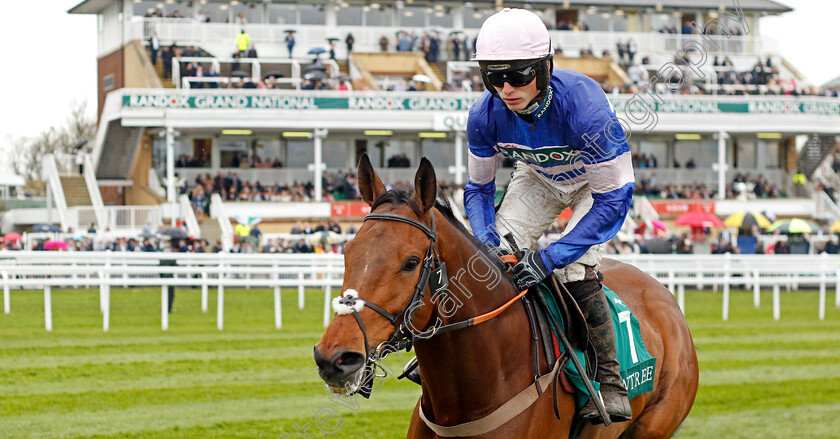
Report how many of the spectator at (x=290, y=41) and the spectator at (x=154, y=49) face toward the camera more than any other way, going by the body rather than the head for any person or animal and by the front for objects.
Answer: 2

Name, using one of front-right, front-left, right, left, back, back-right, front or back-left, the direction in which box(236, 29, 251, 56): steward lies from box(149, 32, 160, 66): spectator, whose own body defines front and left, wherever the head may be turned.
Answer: left

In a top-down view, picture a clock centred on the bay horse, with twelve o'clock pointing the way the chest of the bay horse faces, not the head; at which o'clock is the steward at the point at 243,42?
The steward is roughly at 4 o'clock from the bay horse.

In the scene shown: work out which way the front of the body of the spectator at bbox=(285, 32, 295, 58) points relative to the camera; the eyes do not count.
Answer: toward the camera

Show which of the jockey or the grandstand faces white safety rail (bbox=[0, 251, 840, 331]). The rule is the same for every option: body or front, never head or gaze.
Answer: the grandstand

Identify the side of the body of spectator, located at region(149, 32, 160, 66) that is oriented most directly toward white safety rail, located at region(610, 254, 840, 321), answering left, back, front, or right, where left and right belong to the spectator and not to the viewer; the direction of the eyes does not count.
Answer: front

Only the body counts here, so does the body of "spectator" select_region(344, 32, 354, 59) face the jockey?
yes

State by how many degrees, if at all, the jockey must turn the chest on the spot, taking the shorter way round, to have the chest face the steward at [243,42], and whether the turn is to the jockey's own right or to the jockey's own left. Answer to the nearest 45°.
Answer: approximately 135° to the jockey's own right

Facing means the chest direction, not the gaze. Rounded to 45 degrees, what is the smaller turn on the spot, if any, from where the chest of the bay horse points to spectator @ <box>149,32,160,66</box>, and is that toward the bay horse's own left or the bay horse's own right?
approximately 135° to the bay horse's own right

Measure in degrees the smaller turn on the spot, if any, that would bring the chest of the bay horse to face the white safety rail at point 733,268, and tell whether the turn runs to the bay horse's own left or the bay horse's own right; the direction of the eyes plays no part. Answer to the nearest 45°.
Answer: approximately 135° to the bay horse's own right

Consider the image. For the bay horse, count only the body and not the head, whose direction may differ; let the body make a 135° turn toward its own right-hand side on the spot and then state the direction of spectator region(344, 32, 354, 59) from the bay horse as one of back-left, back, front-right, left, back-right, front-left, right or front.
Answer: front

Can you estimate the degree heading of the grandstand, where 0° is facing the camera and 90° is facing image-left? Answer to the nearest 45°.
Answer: approximately 0°

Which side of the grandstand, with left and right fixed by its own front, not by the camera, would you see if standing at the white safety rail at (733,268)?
front

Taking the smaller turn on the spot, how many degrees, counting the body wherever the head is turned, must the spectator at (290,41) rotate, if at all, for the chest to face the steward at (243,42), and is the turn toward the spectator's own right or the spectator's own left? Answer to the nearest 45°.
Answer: approximately 45° to the spectator's own right

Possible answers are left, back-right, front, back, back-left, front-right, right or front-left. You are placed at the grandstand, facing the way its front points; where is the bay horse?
front

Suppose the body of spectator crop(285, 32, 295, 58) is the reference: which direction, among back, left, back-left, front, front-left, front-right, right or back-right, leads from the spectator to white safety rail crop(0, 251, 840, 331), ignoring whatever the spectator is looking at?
front
